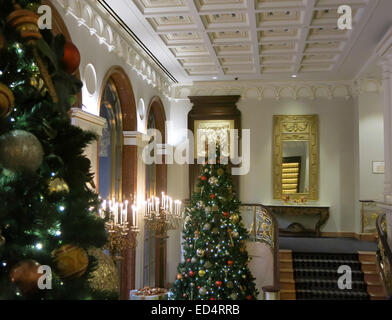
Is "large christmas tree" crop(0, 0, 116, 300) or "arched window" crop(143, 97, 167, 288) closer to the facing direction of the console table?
the large christmas tree

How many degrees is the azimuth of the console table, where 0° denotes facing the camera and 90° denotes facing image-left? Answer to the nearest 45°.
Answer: approximately 0°

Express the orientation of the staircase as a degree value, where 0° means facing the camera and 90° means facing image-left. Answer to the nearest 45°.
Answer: approximately 0°

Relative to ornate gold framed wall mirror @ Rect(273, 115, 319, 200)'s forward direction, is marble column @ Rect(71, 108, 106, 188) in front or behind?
in front

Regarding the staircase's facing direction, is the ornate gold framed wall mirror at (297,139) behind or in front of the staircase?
behind
